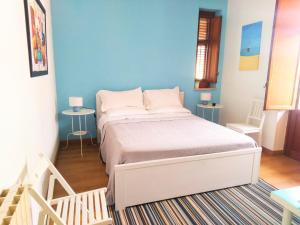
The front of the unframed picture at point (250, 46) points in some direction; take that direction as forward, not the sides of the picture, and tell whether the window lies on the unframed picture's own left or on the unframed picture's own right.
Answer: on the unframed picture's own right

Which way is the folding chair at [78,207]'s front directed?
to the viewer's right

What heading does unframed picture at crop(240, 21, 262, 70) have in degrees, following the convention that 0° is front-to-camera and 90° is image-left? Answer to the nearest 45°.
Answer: approximately 45°

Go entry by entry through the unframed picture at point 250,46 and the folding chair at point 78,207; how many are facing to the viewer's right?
1

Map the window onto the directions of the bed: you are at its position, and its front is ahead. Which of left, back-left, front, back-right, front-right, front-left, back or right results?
back-left

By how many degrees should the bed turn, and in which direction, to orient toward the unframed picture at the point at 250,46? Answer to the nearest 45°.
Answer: approximately 90° to its left

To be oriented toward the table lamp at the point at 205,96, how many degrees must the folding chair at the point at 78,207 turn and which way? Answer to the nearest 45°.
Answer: approximately 45° to its left

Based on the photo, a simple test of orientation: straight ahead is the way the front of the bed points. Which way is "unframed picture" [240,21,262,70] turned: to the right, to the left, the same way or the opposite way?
to the right
